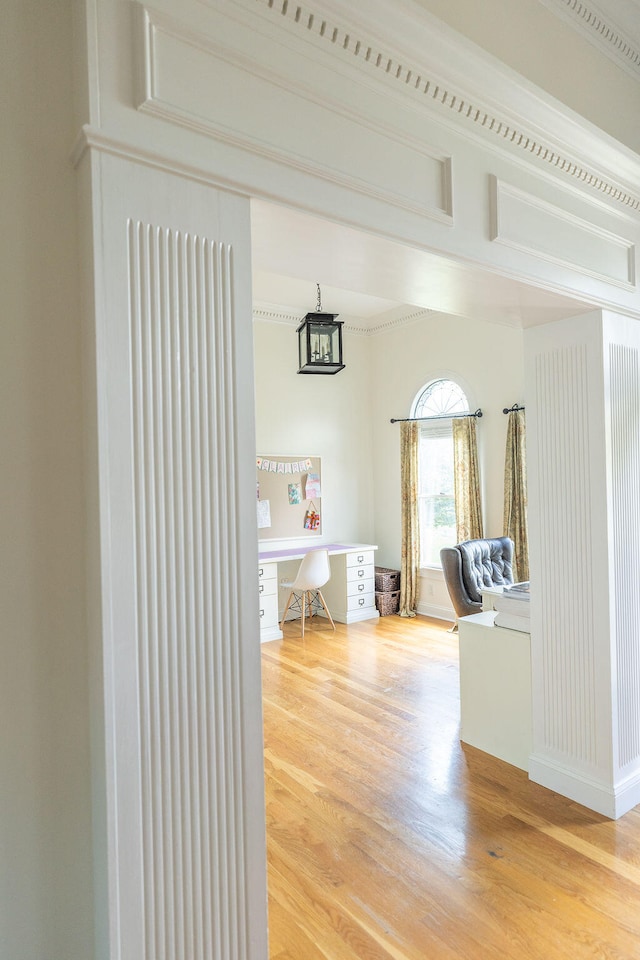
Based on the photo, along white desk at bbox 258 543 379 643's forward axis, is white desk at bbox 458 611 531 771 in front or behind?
in front

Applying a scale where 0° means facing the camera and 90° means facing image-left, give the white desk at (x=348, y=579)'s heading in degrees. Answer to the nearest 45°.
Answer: approximately 315°

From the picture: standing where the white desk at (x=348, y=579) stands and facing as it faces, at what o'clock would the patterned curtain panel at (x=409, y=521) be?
The patterned curtain panel is roughly at 10 o'clock from the white desk.

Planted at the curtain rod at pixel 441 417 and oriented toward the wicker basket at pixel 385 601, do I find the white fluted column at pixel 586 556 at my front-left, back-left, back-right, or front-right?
back-left

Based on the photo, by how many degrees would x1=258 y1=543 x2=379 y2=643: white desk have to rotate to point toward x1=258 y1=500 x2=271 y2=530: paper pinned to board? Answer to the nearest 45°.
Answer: approximately 135° to its right
